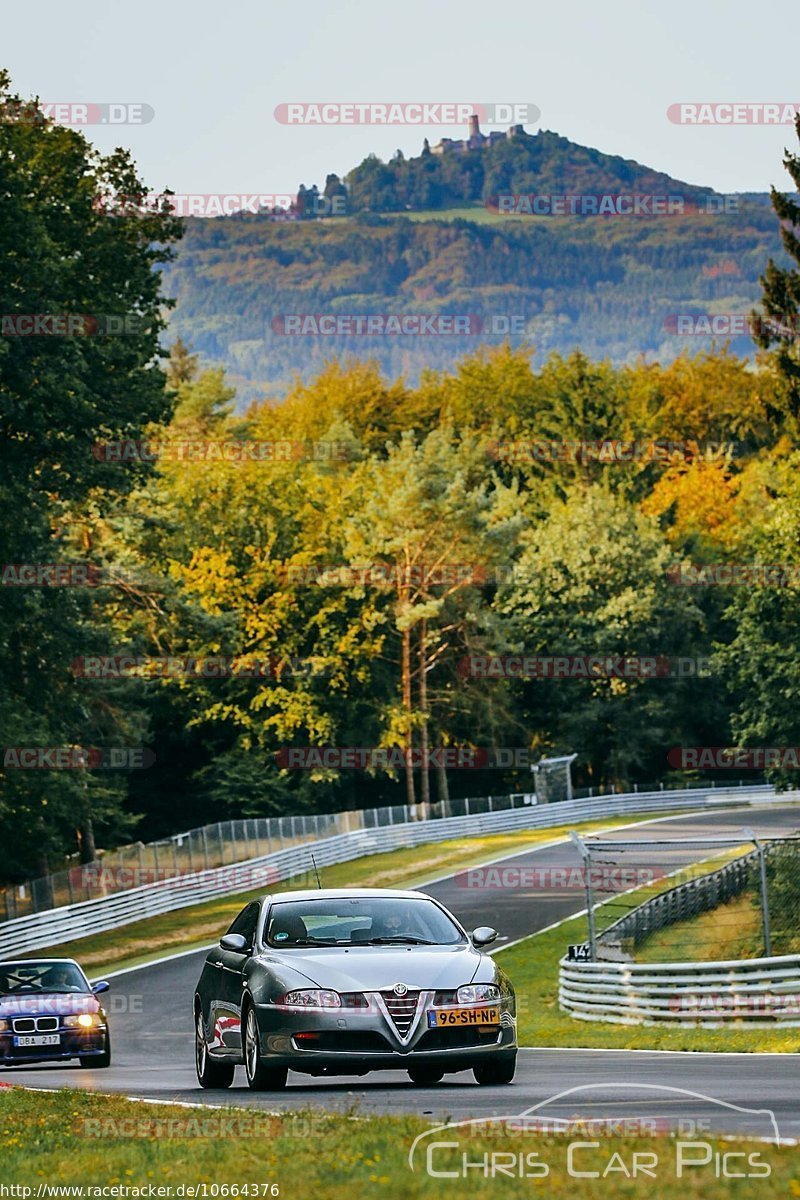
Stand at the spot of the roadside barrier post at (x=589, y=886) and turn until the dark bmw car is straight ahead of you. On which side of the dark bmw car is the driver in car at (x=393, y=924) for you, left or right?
left

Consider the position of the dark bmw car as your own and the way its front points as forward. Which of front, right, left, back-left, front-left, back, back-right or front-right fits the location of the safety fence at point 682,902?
back-left

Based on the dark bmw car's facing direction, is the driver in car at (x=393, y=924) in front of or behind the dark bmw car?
in front

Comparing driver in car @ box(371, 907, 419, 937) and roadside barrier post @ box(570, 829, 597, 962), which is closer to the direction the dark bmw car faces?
the driver in car

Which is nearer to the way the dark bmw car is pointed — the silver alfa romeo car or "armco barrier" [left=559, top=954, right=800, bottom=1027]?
the silver alfa romeo car

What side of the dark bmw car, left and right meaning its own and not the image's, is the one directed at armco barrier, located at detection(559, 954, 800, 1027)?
left

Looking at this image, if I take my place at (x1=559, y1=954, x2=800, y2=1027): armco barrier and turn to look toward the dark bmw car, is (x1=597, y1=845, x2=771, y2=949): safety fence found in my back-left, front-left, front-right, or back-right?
back-right

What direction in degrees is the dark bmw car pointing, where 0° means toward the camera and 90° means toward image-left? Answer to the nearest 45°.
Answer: approximately 0°

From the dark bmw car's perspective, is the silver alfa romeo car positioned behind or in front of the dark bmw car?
in front
